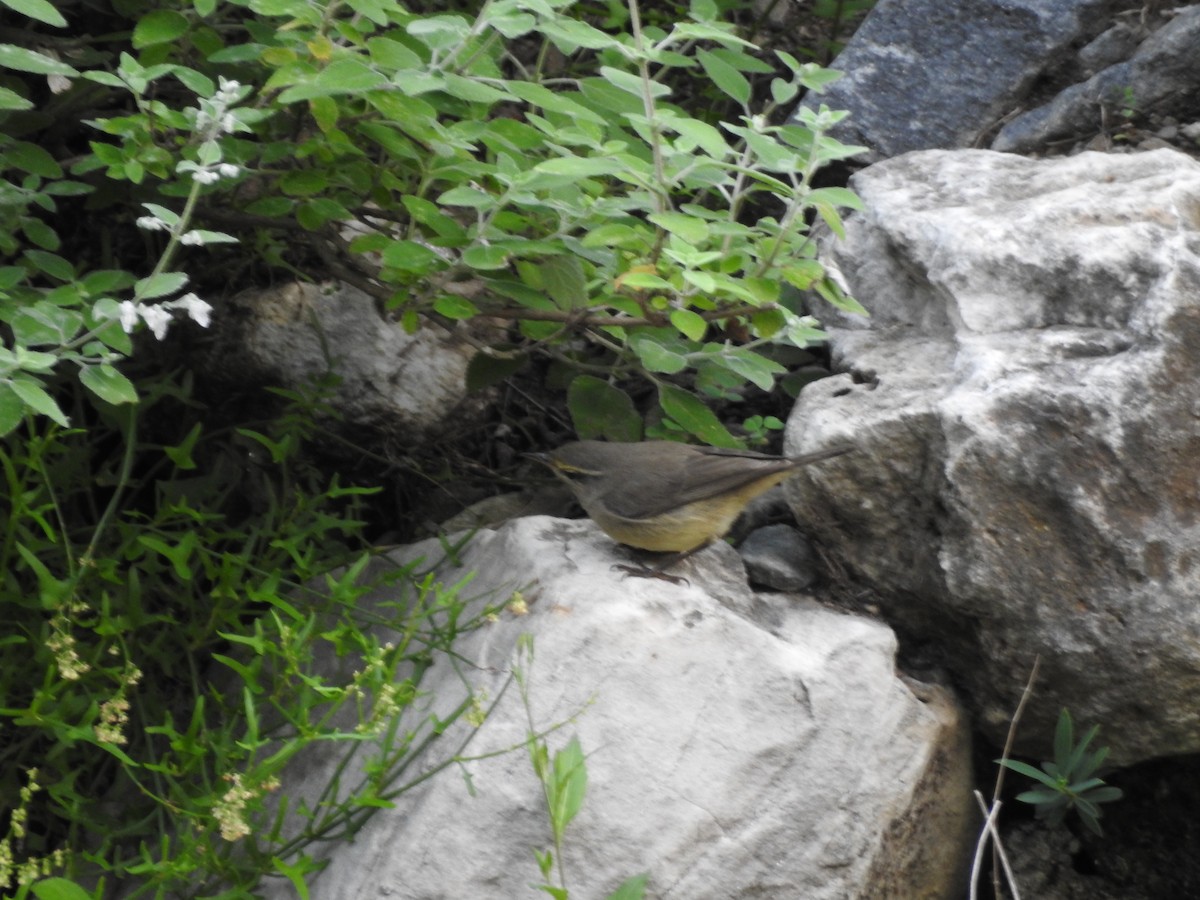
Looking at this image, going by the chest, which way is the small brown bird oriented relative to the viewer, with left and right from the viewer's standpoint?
facing to the left of the viewer

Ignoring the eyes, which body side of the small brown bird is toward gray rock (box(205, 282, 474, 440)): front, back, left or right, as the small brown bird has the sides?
front

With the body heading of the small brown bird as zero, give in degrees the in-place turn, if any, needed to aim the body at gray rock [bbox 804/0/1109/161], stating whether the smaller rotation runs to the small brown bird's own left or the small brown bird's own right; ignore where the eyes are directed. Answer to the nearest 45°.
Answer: approximately 90° to the small brown bird's own right

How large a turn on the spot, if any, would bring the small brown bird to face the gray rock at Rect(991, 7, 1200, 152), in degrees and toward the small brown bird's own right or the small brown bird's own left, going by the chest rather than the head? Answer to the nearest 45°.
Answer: approximately 90° to the small brown bird's own right

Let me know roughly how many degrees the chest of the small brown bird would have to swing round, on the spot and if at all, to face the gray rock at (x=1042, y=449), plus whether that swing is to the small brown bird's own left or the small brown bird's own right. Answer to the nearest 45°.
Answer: approximately 180°
